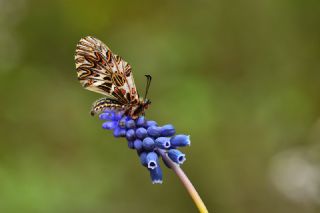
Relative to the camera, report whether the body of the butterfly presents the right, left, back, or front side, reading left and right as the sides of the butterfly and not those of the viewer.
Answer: right
